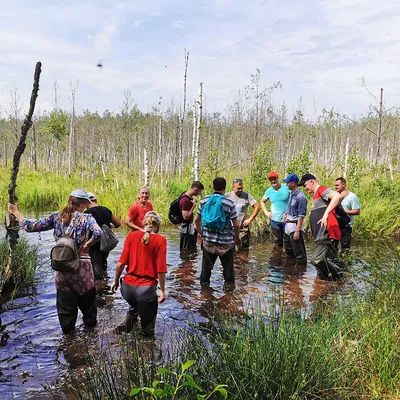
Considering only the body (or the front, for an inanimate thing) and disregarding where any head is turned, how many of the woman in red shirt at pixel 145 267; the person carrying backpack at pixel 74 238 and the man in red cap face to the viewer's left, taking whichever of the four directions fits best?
0

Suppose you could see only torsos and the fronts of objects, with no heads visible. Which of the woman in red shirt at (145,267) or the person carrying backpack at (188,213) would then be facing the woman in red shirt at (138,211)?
the woman in red shirt at (145,267)

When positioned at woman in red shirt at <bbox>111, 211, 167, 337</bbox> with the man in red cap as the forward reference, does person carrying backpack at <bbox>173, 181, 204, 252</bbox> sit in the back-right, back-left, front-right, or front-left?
front-left

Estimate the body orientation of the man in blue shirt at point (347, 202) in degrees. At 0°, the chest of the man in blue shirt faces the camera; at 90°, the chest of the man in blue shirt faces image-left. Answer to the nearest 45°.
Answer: approximately 45°

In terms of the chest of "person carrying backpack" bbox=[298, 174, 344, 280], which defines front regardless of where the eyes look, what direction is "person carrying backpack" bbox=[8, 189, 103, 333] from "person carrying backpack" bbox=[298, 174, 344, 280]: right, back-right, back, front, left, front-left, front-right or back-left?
front-left

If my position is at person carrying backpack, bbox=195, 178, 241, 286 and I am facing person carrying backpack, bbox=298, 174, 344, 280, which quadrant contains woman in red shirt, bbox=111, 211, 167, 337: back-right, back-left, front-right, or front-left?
back-right

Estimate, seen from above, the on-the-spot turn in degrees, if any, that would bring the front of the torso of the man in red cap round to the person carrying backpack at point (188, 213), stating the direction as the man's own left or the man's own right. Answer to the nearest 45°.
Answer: approximately 90° to the man's own right

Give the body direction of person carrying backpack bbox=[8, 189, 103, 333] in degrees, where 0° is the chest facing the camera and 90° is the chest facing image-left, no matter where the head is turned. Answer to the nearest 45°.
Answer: approximately 225°

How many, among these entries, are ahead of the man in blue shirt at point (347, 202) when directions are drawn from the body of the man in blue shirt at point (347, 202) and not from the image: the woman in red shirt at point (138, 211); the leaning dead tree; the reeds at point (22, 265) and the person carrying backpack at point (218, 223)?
4

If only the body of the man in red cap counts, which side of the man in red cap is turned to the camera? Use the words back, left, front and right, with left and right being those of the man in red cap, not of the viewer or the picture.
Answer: front

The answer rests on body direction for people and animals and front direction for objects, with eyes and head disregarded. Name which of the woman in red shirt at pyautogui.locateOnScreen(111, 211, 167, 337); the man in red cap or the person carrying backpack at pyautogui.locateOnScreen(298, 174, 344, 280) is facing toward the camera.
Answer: the man in red cap

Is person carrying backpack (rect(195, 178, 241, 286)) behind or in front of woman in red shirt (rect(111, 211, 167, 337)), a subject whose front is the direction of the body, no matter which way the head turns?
in front

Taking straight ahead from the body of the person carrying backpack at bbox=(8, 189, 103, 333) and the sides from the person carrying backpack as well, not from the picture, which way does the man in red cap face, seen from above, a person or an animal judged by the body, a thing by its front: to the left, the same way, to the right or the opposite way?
the opposite way

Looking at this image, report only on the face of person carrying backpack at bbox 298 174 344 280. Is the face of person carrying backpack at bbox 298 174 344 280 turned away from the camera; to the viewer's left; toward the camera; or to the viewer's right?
to the viewer's left

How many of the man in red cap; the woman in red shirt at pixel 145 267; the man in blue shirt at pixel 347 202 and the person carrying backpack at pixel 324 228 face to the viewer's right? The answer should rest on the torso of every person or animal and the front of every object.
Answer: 0

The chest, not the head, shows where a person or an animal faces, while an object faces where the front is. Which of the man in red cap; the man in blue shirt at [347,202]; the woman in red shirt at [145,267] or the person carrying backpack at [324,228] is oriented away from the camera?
the woman in red shirt

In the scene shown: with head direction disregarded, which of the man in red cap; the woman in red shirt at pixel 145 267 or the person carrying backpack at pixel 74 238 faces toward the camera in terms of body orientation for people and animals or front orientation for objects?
the man in red cap

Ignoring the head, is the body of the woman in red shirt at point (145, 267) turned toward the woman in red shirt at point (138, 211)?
yes

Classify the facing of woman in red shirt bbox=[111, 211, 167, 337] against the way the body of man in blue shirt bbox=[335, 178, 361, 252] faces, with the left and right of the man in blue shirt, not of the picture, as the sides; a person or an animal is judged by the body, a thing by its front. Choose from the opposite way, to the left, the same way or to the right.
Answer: to the right
